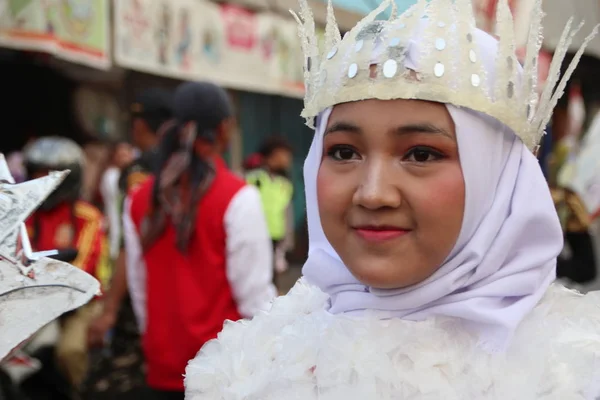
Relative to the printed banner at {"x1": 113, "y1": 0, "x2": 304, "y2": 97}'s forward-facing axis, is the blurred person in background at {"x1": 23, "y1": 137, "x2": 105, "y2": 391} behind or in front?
in front

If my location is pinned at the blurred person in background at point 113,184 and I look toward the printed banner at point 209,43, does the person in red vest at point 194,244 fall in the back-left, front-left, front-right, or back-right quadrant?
back-right

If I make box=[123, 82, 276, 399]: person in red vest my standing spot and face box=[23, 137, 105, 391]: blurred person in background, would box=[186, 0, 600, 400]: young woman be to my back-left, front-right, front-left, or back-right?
back-left

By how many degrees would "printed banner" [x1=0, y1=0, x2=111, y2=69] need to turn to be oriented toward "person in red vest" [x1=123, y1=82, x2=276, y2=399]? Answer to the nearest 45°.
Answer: approximately 45° to its left

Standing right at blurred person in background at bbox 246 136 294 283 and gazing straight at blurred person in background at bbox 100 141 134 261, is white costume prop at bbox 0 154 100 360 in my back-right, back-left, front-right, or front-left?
front-left

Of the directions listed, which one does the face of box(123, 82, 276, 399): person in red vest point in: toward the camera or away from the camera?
away from the camera

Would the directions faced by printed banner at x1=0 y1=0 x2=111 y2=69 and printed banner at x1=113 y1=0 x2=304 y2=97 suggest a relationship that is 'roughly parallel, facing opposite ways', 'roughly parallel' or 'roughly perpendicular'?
roughly parallel

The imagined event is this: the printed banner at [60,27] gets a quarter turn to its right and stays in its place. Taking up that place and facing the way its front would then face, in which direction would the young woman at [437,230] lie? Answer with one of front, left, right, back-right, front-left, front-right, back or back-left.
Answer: back-left
